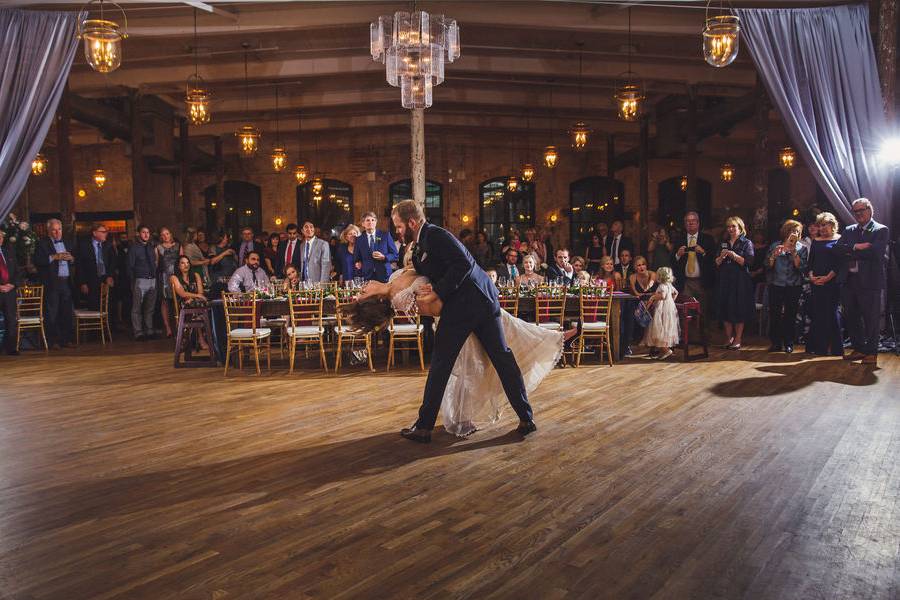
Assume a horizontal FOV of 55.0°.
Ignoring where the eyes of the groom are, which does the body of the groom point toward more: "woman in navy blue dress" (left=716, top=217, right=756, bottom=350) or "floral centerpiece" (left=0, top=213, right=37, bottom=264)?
the floral centerpiece

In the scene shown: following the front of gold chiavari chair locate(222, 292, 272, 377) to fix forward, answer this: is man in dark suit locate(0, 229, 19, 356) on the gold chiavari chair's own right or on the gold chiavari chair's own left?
on the gold chiavari chair's own left

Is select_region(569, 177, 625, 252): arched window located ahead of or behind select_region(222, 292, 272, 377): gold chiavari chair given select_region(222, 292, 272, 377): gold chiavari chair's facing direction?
ahead

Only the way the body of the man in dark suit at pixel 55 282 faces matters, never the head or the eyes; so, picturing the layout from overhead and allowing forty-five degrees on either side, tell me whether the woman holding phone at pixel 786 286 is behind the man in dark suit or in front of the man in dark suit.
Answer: in front

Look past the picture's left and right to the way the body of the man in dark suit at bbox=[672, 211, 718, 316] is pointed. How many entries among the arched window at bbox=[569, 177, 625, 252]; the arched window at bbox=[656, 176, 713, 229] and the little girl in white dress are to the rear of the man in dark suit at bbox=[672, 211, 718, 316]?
2

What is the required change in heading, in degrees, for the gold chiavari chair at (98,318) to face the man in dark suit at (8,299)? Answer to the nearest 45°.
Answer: approximately 45° to its left

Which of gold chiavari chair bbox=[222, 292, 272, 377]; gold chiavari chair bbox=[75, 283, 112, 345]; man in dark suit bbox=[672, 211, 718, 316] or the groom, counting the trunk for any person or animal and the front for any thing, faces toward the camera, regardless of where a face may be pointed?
the man in dark suit

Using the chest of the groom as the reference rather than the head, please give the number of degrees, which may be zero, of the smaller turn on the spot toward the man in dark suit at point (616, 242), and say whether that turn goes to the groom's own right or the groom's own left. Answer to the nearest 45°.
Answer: approximately 90° to the groom's own right

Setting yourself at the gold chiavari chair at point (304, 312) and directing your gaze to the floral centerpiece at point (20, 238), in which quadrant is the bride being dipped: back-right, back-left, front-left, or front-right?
back-left
